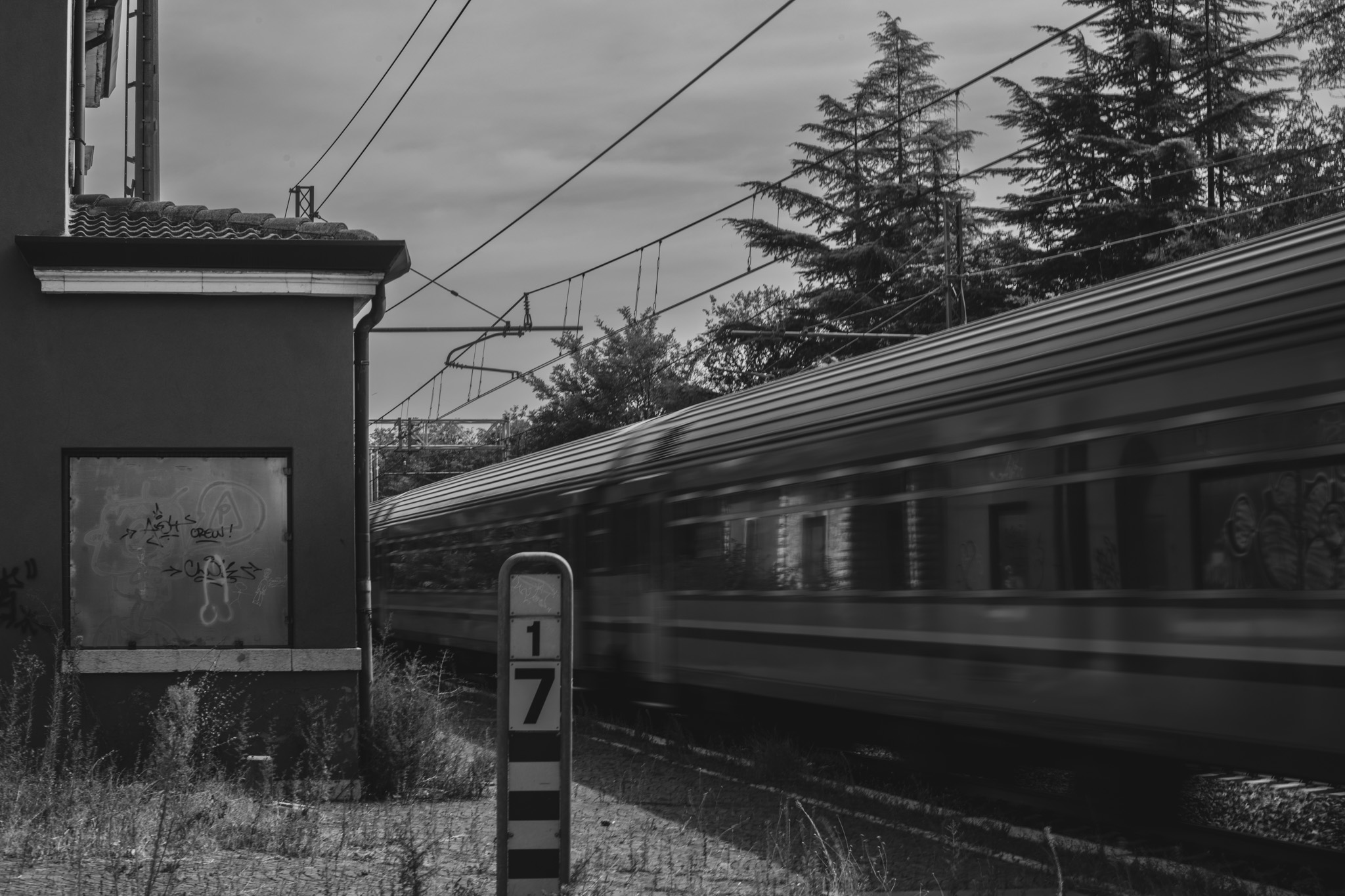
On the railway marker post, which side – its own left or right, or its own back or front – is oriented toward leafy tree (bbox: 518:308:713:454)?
back

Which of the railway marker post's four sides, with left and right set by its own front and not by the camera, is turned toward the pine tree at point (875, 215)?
back

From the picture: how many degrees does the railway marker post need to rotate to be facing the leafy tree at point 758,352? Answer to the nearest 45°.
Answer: approximately 180°

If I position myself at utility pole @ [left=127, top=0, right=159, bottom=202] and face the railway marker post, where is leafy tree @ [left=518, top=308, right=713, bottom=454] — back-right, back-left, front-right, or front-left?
back-left

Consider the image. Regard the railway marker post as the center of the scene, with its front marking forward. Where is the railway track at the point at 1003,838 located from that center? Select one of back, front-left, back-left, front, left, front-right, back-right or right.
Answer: back-left

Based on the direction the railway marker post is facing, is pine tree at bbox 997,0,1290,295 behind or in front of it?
behind

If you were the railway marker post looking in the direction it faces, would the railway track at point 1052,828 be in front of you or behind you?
behind

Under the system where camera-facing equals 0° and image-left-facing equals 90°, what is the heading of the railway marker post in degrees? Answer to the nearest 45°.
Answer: approximately 0°
